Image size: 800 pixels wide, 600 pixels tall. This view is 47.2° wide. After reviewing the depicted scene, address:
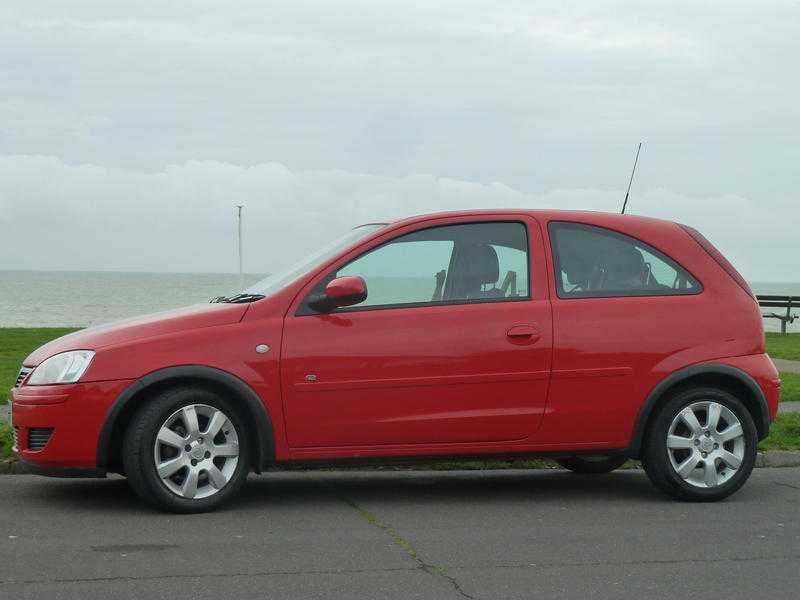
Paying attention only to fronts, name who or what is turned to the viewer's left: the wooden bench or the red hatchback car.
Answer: the red hatchback car

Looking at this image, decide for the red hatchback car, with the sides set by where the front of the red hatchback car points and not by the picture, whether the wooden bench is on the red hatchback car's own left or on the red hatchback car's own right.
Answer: on the red hatchback car's own right

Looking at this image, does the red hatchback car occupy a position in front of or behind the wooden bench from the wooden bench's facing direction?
behind

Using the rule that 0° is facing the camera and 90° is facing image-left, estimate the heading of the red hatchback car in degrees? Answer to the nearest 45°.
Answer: approximately 90°

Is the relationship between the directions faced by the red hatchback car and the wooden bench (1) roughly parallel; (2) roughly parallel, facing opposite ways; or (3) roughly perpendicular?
roughly perpendicular

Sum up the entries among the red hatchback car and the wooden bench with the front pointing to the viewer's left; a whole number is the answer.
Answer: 1

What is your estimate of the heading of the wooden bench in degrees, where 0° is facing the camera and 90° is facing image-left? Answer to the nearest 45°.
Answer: approximately 180°
